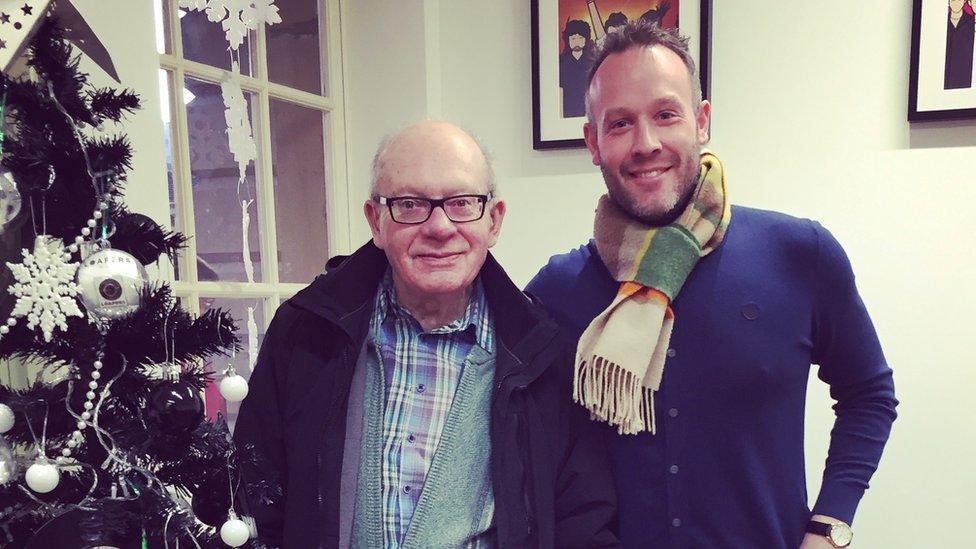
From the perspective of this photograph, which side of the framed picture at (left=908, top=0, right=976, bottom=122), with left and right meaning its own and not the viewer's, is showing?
front

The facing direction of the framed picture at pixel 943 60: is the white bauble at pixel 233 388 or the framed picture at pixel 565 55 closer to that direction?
the white bauble

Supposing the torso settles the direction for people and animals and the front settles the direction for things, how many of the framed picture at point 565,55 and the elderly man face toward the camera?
2

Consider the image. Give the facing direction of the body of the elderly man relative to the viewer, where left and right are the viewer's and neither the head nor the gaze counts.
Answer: facing the viewer

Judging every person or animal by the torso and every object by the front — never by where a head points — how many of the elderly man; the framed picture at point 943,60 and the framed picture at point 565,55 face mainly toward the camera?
3

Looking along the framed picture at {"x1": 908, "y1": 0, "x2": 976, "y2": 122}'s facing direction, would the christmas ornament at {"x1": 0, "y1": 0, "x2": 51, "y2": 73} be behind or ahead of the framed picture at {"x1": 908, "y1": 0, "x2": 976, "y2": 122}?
ahead

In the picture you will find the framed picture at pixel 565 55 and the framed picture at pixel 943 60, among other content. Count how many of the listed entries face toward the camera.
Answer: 2

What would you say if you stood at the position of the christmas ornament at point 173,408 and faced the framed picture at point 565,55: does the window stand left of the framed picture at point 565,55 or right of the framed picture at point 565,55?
left

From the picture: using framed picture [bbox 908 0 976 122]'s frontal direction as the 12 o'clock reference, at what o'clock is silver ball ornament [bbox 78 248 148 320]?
The silver ball ornament is roughly at 1 o'clock from the framed picture.

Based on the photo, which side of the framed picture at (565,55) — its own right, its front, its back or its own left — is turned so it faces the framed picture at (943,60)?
left
